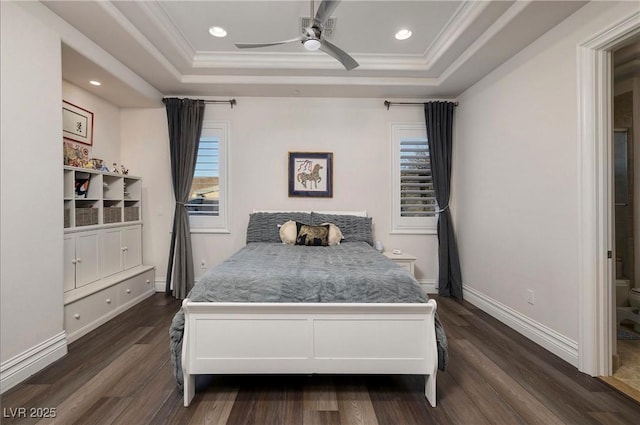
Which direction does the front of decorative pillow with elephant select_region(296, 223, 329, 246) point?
toward the camera

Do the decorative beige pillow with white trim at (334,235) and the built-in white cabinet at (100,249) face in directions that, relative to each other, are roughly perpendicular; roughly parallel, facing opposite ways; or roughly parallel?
roughly perpendicular

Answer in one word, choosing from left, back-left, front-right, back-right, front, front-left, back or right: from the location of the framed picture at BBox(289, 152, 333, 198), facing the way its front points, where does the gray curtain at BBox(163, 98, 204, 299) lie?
right

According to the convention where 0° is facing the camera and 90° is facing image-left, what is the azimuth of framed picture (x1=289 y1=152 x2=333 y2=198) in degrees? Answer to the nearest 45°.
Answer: approximately 0°

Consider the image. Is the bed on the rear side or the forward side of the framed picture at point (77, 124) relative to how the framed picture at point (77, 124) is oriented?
on the forward side

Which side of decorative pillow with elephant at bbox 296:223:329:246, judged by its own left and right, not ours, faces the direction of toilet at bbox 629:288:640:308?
left

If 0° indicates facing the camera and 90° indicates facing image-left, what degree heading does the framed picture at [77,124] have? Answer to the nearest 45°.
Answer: approximately 315°

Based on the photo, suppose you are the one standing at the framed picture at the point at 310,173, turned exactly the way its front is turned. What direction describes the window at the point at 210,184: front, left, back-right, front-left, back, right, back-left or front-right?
right

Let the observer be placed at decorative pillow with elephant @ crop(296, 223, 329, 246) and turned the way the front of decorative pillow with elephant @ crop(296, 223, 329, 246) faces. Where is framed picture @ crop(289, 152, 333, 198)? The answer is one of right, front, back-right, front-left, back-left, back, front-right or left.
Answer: back

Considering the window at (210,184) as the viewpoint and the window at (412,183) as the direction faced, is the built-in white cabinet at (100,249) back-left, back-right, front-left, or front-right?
back-right

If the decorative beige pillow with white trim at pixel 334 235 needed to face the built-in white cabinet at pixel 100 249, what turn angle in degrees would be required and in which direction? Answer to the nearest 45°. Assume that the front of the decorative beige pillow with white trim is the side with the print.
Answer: approximately 90° to its right

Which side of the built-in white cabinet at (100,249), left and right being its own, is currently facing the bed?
front

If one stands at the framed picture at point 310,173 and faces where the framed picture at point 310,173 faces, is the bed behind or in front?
in front
